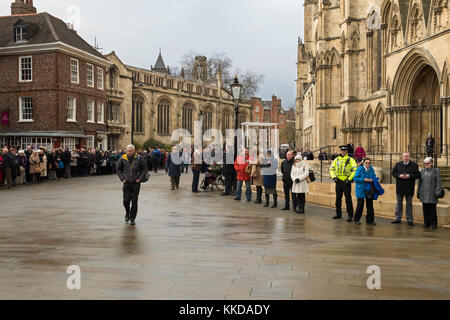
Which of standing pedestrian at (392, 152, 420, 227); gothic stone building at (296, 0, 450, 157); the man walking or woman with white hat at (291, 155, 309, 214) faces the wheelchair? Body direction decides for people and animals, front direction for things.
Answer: the gothic stone building

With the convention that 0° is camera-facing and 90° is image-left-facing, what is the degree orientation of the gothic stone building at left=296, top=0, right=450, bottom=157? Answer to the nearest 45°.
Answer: approximately 45°

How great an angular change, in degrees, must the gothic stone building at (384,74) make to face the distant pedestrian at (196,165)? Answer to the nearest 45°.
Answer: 0° — it already faces them

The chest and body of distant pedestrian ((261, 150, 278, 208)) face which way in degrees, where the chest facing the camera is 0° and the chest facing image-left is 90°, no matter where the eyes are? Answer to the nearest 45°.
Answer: approximately 45°

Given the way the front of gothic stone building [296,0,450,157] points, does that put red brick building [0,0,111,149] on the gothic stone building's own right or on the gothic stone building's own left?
on the gothic stone building's own right

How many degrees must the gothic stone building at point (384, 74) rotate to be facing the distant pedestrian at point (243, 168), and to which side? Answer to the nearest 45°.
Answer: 0° — it already faces them

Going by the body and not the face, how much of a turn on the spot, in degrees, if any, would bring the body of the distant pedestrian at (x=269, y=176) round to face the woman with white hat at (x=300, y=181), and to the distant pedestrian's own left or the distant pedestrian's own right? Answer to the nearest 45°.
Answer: approximately 90° to the distant pedestrian's own left
